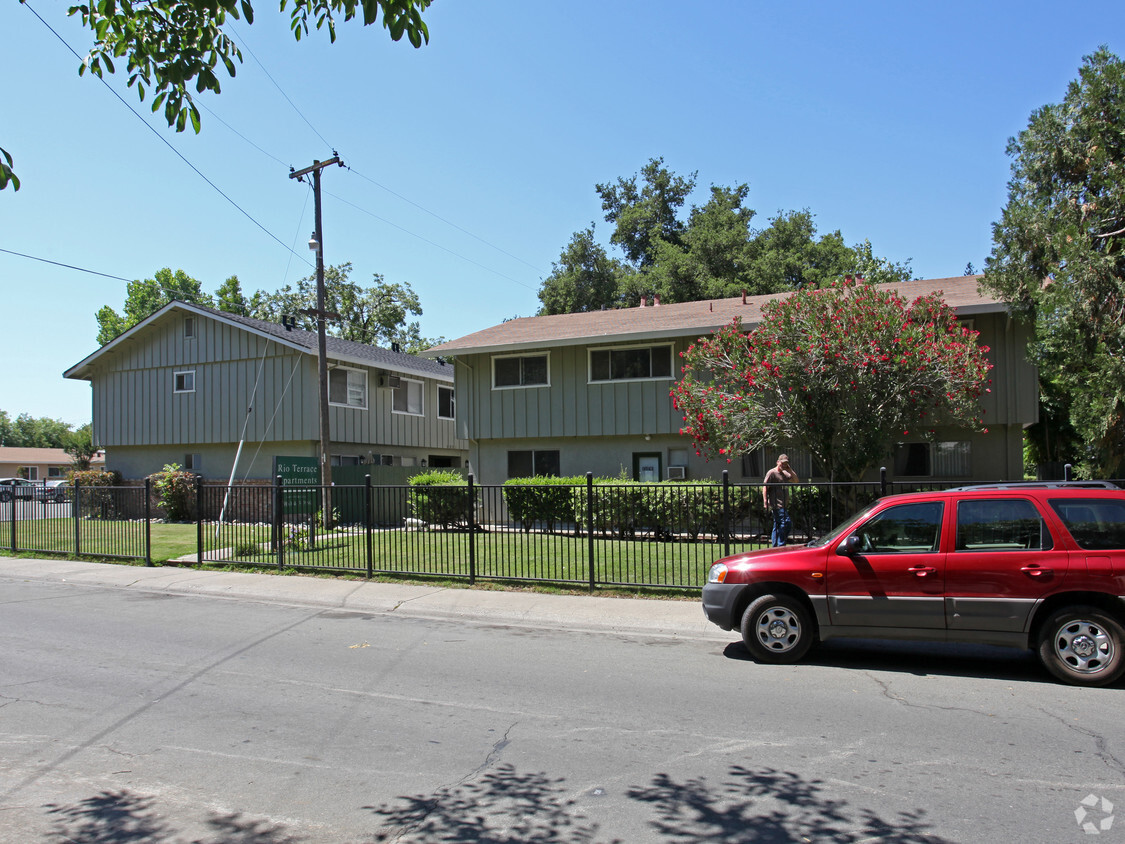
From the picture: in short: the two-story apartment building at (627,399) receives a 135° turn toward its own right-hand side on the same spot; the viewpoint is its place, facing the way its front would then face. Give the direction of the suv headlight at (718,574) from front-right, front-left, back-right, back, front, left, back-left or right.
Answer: back-left

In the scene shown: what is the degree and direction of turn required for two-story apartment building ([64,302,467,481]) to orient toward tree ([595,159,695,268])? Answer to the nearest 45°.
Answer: approximately 90° to its left

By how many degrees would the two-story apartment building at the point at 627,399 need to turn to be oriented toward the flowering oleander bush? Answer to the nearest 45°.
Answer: approximately 45° to its left

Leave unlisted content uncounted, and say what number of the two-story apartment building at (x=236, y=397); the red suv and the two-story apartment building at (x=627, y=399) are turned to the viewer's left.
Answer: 1

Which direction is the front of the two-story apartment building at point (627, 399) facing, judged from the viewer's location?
facing the viewer

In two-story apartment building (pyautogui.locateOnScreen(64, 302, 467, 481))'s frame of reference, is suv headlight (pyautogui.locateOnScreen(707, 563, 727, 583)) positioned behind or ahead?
ahead

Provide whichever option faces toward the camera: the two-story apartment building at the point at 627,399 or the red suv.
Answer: the two-story apartment building

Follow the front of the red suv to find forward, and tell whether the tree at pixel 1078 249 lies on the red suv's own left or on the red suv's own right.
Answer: on the red suv's own right

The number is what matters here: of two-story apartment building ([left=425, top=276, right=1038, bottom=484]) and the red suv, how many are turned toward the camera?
1

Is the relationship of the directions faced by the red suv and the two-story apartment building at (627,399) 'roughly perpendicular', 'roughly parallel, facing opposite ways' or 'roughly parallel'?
roughly perpendicular

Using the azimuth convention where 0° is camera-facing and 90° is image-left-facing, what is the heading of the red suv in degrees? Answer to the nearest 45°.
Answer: approximately 90°

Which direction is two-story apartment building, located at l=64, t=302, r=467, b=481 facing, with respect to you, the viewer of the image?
facing the viewer and to the right of the viewer
